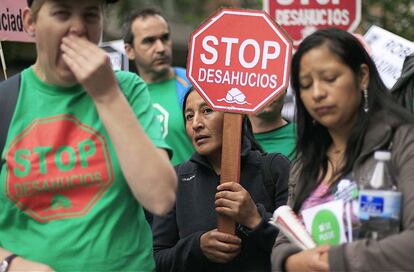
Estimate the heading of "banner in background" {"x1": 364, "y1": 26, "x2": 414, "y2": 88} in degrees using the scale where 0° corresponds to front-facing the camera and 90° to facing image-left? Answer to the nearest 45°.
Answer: approximately 0°

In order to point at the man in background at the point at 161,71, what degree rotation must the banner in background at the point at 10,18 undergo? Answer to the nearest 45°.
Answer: approximately 135° to its left

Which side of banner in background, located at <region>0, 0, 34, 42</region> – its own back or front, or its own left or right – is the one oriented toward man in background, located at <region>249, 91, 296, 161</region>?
left

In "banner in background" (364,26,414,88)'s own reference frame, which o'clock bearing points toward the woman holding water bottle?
The woman holding water bottle is roughly at 12 o'clock from the banner in background.

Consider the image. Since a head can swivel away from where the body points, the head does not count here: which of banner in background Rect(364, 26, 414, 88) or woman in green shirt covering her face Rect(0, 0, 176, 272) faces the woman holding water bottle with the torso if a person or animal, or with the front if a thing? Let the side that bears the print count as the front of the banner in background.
the banner in background

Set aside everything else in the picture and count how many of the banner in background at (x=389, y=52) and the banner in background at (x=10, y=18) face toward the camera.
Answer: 2

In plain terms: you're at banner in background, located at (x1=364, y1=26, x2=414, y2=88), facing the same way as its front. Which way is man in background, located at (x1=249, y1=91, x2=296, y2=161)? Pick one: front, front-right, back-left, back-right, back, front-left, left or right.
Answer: front-right

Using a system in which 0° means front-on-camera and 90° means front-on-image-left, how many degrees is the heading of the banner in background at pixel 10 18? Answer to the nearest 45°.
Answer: approximately 0°

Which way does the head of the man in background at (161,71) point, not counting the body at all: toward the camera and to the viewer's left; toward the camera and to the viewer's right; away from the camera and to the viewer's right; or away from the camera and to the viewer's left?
toward the camera and to the viewer's right

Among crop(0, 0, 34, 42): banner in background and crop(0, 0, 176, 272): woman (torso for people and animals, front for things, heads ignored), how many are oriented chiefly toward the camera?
2

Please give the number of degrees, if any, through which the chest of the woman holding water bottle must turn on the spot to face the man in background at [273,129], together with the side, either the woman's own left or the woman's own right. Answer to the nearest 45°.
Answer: approximately 135° to the woman's own right
